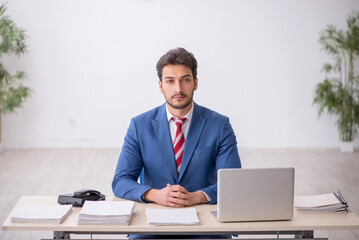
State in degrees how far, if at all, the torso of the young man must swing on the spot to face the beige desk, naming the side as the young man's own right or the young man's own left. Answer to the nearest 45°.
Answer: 0° — they already face it

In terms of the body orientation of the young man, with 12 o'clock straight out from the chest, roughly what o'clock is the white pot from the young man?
The white pot is roughly at 7 o'clock from the young man.

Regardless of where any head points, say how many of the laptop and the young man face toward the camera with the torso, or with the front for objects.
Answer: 1

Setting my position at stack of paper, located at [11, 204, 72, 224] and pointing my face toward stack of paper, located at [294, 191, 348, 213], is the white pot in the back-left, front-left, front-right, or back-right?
front-left

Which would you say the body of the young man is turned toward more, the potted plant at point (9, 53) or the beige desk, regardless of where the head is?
the beige desk

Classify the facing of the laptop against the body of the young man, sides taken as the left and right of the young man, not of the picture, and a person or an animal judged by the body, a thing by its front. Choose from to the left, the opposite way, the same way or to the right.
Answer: the opposite way

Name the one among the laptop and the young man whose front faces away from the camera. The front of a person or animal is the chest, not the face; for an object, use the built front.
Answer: the laptop

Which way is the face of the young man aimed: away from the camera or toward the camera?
toward the camera

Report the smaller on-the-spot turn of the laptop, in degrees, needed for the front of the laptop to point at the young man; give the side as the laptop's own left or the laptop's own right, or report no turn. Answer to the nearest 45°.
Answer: approximately 45° to the laptop's own left

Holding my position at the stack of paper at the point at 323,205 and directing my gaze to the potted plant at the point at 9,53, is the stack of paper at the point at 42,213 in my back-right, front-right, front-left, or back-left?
front-left

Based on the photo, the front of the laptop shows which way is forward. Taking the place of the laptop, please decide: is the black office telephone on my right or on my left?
on my left

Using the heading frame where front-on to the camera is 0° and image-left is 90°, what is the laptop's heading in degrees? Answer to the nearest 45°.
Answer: approximately 180°

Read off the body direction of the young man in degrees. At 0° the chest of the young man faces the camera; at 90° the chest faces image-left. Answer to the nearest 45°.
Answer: approximately 0°

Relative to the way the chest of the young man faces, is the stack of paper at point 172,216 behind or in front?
in front

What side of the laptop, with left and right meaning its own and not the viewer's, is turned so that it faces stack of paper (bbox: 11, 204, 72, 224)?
left

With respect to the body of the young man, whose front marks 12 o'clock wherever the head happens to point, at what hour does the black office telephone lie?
The black office telephone is roughly at 2 o'clock from the young man.
